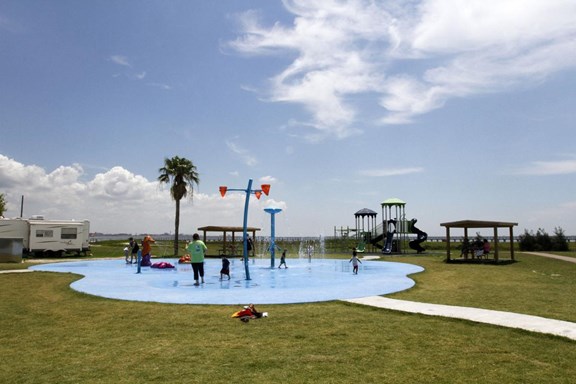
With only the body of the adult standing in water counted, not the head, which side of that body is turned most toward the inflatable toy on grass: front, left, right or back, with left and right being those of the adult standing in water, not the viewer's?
back

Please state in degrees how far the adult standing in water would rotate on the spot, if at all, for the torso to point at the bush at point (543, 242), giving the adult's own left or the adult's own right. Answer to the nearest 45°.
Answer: approximately 45° to the adult's own right

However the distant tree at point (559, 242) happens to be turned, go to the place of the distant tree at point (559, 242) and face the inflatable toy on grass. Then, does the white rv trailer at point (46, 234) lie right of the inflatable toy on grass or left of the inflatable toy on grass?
right

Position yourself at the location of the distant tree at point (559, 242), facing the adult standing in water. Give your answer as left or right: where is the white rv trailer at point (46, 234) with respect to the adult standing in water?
right

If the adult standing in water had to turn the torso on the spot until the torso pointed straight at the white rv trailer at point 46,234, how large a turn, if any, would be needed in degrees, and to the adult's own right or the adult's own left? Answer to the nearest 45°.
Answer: approximately 45° to the adult's own left

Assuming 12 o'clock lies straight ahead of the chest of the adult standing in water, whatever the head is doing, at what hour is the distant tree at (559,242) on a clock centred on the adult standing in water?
The distant tree is roughly at 2 o'clock from the adult standing in water.

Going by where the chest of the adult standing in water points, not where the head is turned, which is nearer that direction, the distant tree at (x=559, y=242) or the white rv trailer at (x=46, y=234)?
the white rv trailer

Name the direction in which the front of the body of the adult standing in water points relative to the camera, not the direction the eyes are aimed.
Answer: away from the camera
